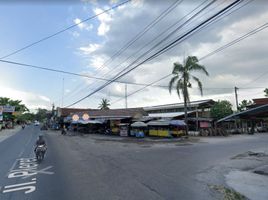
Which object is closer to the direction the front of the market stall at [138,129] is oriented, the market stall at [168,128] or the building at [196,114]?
the market stall

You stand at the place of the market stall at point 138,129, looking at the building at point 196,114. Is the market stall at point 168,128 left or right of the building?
right

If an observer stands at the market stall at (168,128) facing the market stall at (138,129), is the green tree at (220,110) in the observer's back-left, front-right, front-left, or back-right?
back-right

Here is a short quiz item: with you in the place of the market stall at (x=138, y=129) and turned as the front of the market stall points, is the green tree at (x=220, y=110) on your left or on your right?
on your left

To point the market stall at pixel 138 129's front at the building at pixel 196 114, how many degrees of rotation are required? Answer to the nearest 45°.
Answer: approximately 135° to its left

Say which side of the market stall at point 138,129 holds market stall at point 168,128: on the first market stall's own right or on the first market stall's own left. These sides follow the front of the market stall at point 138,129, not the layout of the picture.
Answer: on the first market stall's own left

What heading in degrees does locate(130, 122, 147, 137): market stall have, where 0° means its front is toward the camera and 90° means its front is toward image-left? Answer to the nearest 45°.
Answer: approximately 0°
